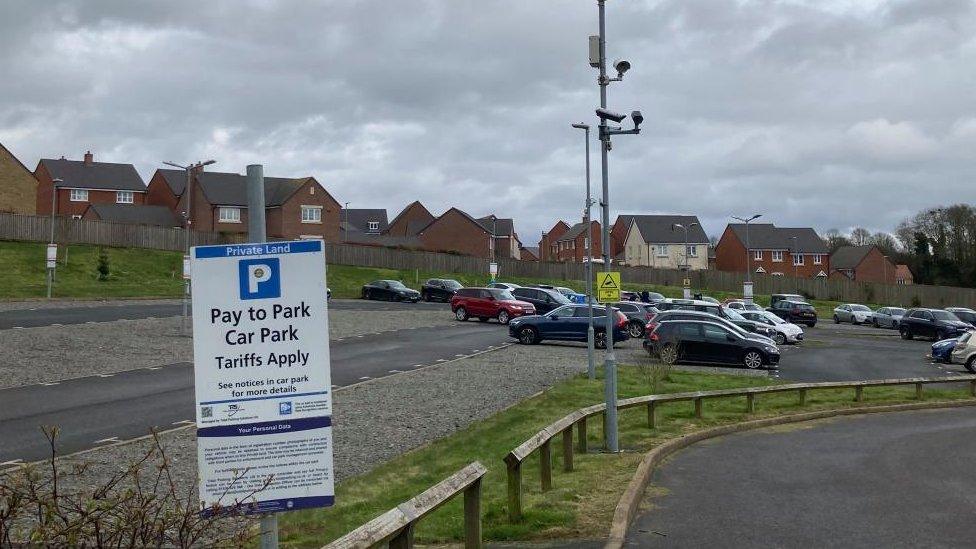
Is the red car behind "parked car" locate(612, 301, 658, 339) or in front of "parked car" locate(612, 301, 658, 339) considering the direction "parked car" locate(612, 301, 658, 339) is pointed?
in front

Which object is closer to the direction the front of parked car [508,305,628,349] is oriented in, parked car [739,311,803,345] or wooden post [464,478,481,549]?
the wooden post

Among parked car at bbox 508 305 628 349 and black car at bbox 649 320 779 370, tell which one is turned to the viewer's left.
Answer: the parked car

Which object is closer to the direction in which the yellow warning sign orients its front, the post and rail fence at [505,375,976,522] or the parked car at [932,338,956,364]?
the post and rail fence

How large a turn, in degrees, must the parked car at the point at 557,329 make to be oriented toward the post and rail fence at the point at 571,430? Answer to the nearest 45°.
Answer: approximately 90° to its left

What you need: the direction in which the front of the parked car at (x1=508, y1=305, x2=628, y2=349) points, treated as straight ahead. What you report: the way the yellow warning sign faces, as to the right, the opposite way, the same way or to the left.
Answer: to the left

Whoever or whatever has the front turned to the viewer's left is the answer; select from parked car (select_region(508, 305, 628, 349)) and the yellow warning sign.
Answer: the parked car

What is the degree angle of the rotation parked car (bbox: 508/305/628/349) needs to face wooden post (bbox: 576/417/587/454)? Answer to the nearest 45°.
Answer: approximately 90° to its left

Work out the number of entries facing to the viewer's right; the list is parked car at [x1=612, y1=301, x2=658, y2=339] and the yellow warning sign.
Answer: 0

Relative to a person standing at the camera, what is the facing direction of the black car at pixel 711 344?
facing to the right of the viewer

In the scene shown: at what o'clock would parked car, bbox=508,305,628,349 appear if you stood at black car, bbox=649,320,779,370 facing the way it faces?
The parked car is roughly at 7 o'clock from the black car.

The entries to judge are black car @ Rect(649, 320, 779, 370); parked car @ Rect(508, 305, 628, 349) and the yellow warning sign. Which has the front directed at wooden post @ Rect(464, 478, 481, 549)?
the yellow warning sign

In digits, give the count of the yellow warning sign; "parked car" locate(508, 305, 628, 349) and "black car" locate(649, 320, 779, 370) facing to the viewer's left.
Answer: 1

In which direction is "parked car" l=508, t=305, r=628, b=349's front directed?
to the viewer's left
